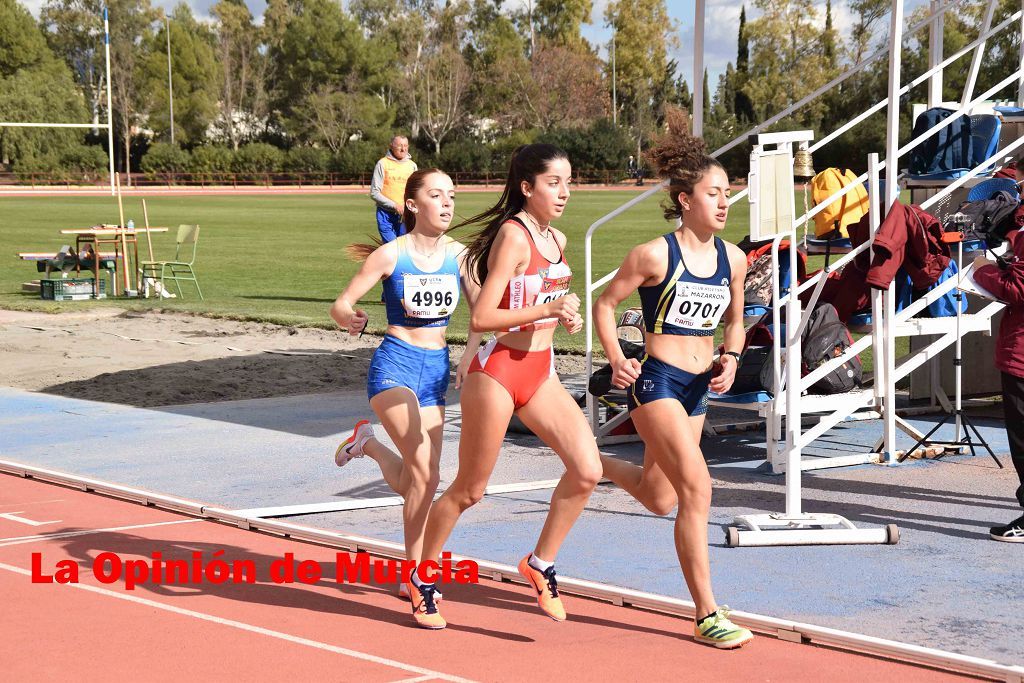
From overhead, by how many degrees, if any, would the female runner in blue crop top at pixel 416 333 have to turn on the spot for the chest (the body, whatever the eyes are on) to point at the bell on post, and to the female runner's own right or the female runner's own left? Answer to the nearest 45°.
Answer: approximately 90° to the female runner's own left

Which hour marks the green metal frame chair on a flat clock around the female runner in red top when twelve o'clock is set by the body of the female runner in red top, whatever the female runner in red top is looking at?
The green metal frame chair is roughly at 7 o'clock from the female runner in red top.

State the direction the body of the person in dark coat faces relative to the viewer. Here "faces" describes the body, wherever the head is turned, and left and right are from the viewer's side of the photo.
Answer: facing to the left of the viewer

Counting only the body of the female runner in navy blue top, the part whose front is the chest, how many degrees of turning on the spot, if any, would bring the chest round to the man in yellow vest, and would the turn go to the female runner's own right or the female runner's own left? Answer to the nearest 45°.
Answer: approximately 135° to the female runner's own left

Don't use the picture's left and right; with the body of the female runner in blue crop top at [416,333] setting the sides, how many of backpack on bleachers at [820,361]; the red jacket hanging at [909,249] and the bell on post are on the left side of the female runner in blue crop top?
3

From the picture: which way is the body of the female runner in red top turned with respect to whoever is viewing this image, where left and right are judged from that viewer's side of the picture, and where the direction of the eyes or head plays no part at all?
facing the viewer and to the right of the viewer

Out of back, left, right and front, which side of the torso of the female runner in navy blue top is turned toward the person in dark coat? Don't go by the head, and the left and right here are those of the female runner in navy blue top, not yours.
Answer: left

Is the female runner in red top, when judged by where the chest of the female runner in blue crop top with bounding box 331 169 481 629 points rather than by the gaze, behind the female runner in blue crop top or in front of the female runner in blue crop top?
in front

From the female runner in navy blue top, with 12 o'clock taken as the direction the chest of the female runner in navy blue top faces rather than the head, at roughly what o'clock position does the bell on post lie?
The bell on post is roughly at 8 o'clock from the female runner in navy blue top.

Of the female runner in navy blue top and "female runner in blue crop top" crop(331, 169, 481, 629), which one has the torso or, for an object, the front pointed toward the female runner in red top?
the female runner in blue crop top

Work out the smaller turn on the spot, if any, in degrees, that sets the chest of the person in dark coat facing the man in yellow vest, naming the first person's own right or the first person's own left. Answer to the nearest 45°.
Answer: approximately 45° to the first person's own right

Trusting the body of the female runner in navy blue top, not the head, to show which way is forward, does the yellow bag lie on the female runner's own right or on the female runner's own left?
on the female runner's own left
